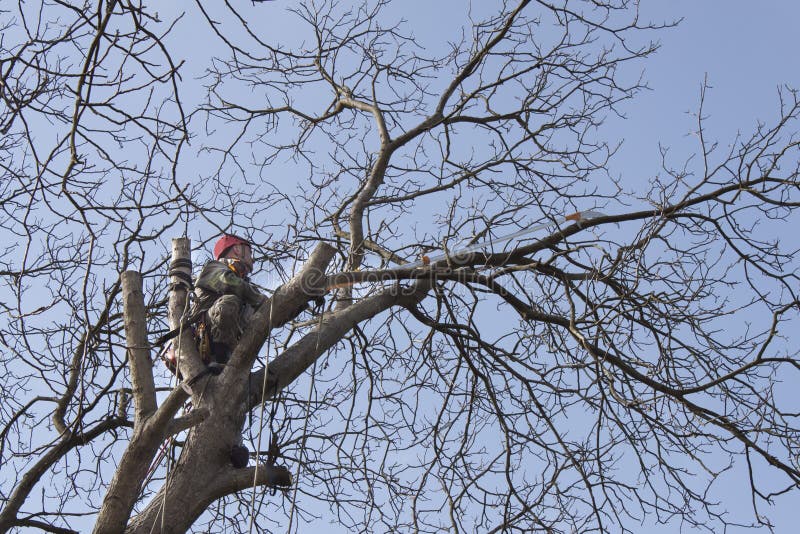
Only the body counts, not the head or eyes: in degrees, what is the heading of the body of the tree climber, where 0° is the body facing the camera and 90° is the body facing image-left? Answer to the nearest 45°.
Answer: approximately 270°
